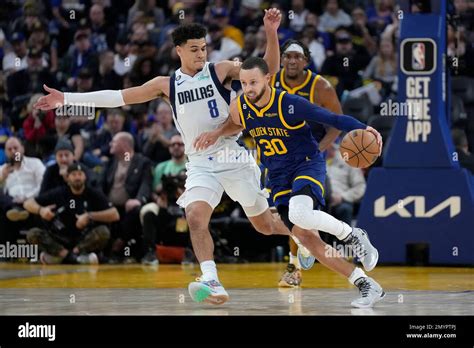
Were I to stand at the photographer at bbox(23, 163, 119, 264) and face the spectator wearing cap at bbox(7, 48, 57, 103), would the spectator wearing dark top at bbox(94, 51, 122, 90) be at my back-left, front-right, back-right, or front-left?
front-right

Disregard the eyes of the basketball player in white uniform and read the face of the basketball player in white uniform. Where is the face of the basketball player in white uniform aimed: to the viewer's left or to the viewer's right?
to the viewer's right

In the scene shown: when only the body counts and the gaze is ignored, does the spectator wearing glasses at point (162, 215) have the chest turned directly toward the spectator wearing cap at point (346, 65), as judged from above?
no

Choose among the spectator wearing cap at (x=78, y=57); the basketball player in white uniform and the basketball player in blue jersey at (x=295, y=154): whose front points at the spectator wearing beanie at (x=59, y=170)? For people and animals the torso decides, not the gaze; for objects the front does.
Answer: the spectator wearing cap at (x=78, y=57)

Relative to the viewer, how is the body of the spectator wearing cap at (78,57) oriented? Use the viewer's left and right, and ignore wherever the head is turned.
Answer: facing the viewer

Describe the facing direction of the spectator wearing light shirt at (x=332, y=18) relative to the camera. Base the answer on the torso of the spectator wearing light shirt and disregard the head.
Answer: toward the camera

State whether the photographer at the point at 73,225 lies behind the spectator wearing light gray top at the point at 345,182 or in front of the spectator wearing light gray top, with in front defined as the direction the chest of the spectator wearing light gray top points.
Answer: in front

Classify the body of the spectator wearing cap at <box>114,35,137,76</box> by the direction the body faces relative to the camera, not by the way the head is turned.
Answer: toward the camera

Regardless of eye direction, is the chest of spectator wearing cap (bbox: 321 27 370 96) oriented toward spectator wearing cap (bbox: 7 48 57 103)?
no

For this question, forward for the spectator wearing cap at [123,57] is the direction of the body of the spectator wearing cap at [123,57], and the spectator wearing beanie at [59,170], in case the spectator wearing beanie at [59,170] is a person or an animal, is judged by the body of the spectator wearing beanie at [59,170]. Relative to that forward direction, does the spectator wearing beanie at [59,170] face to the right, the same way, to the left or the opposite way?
the same way

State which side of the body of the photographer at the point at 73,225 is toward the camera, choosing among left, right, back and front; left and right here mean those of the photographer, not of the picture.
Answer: front

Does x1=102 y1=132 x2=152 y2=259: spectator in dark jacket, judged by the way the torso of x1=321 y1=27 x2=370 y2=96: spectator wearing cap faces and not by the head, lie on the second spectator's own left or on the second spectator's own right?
on the second spectator's own right

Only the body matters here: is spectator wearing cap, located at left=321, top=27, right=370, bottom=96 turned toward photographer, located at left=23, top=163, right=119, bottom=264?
no

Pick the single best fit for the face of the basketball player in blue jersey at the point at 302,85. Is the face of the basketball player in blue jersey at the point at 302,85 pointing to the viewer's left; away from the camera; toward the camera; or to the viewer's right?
toward the camera

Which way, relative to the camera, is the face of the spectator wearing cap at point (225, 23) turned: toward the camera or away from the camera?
toward the camera

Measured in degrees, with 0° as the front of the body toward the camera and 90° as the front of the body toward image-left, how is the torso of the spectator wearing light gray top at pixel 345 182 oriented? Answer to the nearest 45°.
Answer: approximately 45°
